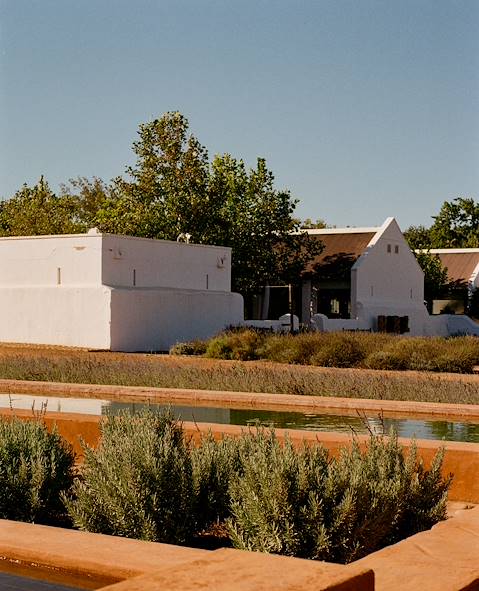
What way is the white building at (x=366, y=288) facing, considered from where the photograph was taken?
facing the viewer and to the left of the viewer

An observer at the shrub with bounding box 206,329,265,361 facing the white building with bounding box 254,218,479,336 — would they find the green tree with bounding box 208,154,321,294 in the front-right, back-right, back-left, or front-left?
front-left

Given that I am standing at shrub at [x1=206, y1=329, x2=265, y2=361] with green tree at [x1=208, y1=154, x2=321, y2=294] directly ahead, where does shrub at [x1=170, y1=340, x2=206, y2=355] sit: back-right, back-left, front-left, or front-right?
front-left

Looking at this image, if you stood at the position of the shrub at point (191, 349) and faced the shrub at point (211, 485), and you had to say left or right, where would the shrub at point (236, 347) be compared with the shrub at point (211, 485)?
left

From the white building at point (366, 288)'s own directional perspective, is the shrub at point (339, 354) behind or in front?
in front
